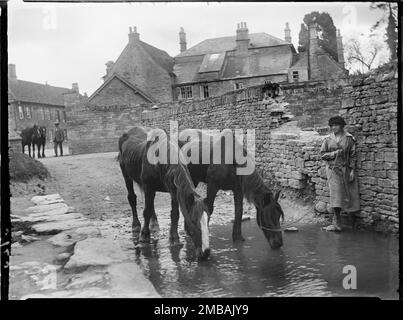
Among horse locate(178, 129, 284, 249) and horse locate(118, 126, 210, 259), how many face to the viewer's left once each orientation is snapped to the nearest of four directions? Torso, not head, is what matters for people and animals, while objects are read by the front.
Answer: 0

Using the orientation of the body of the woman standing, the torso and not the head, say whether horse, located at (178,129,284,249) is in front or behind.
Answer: in front

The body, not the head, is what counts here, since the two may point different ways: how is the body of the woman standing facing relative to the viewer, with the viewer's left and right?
facing the viewer and to the left of the viewer

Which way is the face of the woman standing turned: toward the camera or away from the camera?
toward the camera

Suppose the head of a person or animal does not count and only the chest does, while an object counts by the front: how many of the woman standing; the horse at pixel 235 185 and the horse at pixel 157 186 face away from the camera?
0

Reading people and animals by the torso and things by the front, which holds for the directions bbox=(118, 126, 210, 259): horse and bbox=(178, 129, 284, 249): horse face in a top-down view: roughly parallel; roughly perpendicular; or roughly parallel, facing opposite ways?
roughly parallel

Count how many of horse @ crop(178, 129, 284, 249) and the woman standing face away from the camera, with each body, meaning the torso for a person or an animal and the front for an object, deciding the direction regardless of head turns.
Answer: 0

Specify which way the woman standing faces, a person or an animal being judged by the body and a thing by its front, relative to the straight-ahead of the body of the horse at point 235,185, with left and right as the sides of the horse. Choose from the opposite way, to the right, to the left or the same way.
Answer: to the right

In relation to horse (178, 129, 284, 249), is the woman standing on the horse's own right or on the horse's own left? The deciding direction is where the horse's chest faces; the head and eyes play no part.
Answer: on the horse's own left
